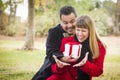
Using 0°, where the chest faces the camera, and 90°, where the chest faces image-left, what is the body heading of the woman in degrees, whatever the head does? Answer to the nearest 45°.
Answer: approximately 45°

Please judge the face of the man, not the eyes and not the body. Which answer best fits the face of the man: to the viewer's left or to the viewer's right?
to the viewer's right

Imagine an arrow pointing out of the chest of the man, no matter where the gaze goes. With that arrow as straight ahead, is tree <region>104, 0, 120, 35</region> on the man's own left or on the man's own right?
on the man's own left

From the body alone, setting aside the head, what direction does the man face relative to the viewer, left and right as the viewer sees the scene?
facing the viewer and to the right of the viewer

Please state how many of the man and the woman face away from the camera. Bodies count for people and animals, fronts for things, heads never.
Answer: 0

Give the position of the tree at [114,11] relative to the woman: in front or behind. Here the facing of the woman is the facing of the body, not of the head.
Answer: behind
